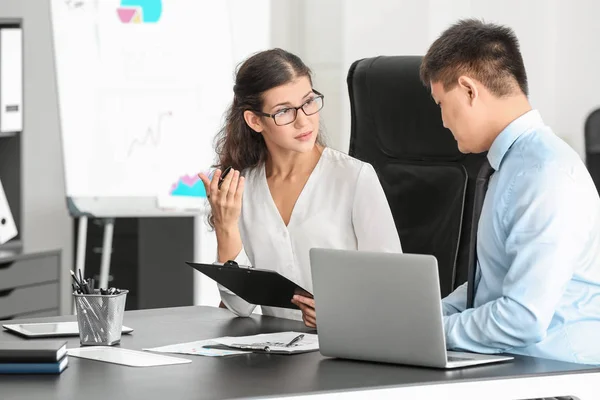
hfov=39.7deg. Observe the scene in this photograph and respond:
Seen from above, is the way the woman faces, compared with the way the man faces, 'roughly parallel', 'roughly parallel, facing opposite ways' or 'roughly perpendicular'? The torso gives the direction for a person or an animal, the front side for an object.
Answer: roughly perpendicular

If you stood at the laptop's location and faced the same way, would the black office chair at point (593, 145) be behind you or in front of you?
in front

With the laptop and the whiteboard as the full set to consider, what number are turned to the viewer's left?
0

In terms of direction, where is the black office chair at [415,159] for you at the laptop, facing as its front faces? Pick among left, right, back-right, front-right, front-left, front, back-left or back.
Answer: front-left

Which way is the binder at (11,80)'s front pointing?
toward the camera

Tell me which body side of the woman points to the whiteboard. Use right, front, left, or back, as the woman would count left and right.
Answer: back

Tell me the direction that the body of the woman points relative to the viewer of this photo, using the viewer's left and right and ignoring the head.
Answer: facing the viewer

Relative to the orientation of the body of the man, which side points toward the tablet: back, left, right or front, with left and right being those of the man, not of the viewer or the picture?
front

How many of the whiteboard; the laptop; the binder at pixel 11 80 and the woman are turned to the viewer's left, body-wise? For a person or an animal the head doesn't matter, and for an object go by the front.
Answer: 0

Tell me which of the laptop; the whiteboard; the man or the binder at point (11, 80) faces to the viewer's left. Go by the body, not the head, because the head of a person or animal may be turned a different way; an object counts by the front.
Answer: the man

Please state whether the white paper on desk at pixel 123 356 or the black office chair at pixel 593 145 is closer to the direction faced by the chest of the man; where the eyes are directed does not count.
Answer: the white paper on desk

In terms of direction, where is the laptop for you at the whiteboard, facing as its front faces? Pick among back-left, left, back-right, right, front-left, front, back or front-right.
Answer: front

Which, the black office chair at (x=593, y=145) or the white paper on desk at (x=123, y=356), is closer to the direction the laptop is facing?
the black office chair

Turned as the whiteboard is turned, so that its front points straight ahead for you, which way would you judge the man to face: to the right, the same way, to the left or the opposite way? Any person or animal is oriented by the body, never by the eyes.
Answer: to the right

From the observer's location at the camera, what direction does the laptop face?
facing away from the viewer and to the right of the viewer

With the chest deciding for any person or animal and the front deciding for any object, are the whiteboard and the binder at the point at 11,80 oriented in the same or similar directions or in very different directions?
same or similar directions

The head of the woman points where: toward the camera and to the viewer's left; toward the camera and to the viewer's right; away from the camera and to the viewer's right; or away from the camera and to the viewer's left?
toward the camera and to the viewer's right

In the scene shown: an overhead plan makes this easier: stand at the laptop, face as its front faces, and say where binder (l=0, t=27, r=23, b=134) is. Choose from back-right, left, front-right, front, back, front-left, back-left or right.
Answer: left
